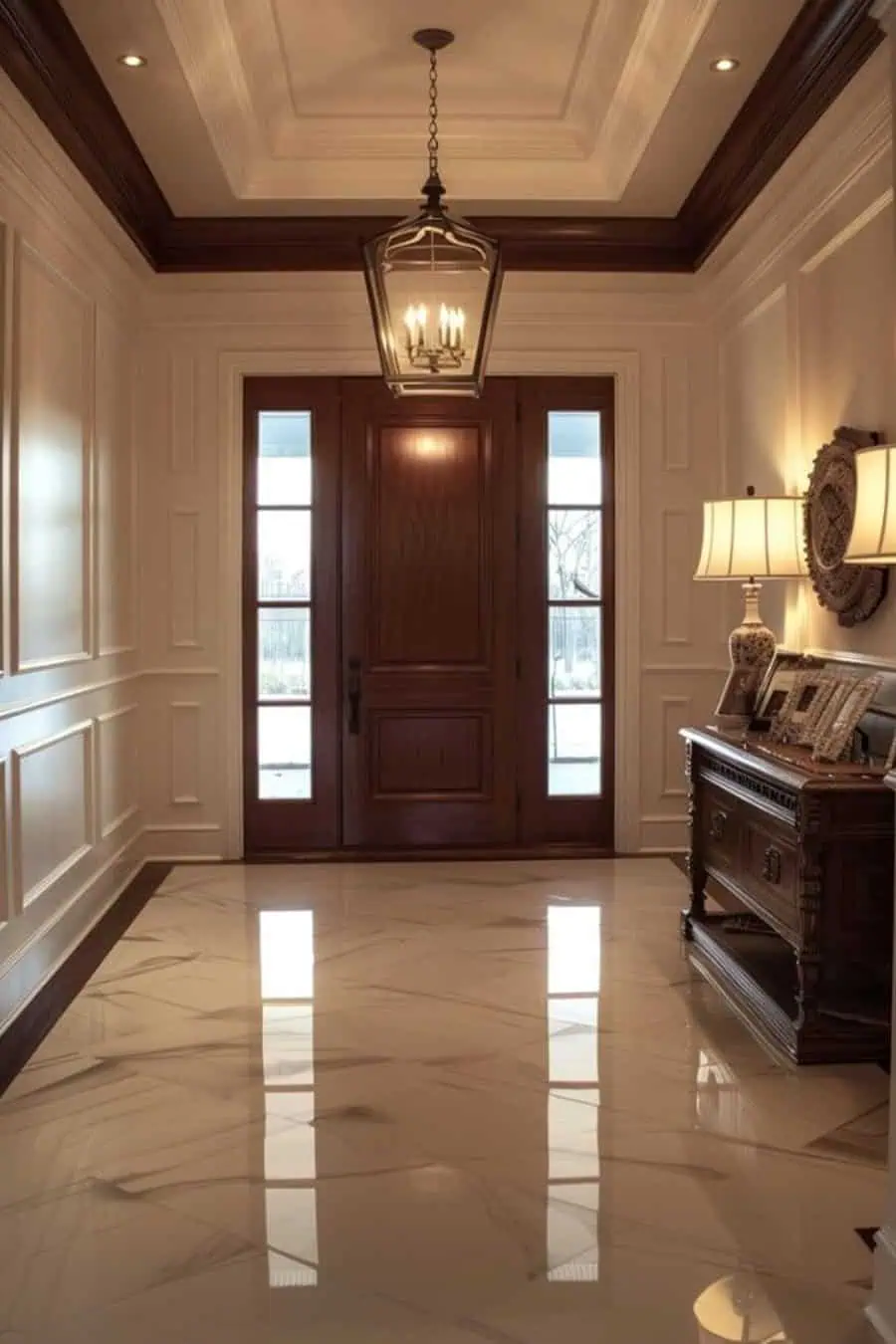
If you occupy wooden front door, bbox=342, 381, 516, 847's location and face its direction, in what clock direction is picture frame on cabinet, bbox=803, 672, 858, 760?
The picture frame on cabinet is roughly at 11 o'clock from the wooden front door.

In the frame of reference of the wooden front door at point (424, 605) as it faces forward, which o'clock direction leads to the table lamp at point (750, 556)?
The table lamp is roughly at 11 o'clock from the wooden front door.

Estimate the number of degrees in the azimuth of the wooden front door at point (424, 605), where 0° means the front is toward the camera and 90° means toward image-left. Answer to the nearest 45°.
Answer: approximately 0°

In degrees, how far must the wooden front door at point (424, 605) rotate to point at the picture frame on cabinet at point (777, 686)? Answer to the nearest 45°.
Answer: approximately 45° to its left

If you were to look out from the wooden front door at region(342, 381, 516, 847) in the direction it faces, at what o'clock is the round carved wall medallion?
The round carved wall medallion is roughly at 11 o'clock from the wooden front door.
